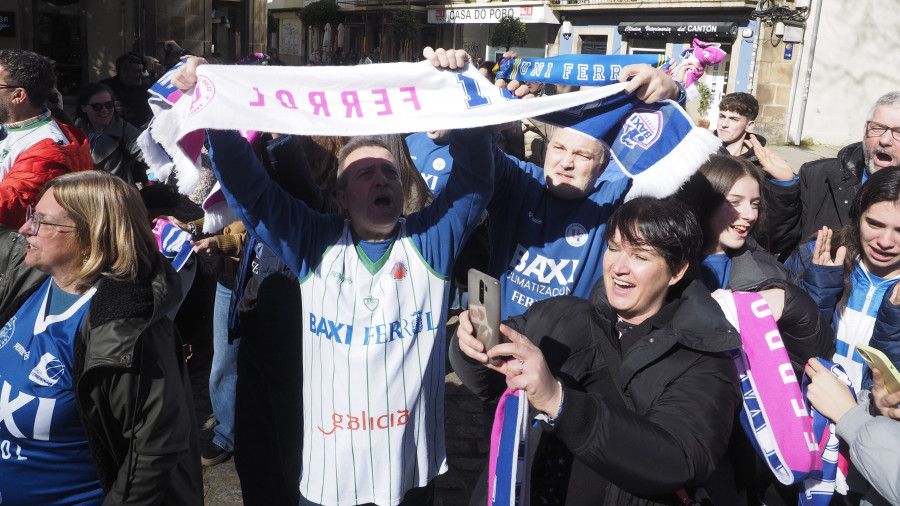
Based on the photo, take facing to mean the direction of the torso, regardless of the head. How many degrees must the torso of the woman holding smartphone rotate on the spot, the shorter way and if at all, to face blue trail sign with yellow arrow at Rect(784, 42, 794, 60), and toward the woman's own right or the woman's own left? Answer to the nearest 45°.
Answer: approximately 135° to the woman's own right

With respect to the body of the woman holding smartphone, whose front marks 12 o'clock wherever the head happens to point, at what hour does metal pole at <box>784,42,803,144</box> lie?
The metal pole is roughly at 5 o'clock from the woman holding smartphone.

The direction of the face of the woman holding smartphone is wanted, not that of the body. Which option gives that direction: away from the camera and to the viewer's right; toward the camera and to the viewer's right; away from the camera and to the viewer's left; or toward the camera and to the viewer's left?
toward the camera and to the viewer's left

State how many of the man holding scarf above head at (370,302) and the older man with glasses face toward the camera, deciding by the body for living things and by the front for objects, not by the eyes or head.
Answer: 2

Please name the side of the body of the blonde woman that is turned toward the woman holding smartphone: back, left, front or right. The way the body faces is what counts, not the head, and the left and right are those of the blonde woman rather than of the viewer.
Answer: left

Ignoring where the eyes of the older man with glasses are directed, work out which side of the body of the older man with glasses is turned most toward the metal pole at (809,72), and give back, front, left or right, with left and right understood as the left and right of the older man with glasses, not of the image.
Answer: back

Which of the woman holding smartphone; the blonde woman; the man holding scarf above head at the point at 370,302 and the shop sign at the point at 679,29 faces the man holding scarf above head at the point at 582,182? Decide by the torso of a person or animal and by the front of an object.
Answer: the shop sign

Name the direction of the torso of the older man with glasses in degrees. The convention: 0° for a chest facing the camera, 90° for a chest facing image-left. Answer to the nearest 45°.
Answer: approximately 0°

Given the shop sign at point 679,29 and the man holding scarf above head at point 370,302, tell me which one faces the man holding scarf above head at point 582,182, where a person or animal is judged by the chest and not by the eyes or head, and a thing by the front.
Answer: the shop sign

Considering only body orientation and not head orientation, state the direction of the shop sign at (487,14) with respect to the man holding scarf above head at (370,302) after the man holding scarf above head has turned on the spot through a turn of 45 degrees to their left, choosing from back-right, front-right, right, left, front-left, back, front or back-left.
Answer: back-left

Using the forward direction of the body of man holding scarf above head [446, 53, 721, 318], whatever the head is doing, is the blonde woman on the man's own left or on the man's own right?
on the man's own right
